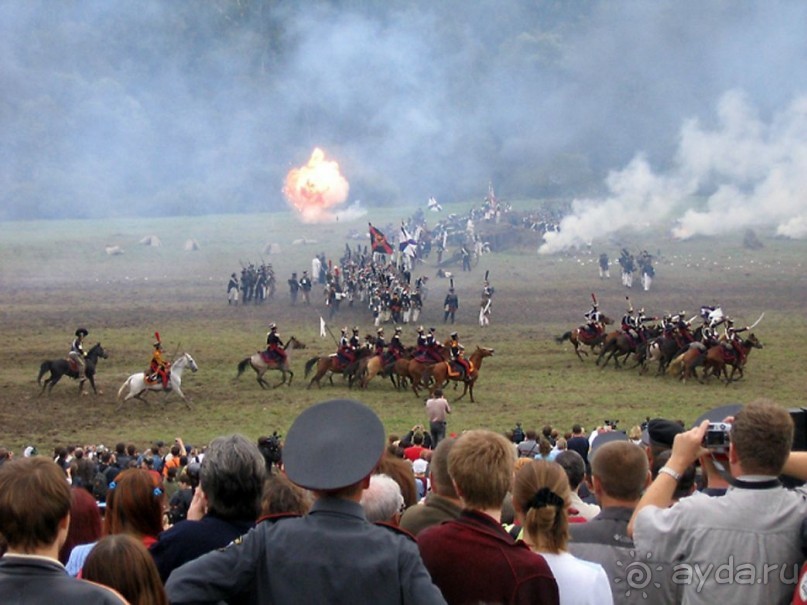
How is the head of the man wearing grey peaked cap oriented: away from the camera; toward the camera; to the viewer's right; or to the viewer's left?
away from the camera

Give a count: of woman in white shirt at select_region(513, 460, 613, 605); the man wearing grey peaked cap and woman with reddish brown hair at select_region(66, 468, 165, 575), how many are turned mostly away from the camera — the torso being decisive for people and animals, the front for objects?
3

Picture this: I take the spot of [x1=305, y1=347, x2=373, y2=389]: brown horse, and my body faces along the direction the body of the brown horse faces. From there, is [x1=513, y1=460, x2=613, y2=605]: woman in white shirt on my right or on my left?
on my right

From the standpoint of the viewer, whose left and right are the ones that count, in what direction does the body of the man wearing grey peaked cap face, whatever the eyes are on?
facing away from the viewer

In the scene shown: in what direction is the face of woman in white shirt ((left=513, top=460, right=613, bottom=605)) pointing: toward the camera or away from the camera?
away from the camera

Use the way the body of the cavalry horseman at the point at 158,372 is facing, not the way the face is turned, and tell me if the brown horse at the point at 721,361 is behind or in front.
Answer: in front

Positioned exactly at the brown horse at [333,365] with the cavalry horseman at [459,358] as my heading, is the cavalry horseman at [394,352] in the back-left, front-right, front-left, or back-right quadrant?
front-left

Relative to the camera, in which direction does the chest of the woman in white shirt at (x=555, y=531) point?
away from the camera

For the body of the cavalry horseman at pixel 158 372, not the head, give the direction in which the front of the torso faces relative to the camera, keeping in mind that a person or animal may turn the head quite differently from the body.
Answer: to the viewer's right

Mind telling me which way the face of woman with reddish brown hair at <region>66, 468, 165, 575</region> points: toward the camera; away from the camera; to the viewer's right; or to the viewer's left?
away from the camera

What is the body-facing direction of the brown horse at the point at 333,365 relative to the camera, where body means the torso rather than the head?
to the viewer's right

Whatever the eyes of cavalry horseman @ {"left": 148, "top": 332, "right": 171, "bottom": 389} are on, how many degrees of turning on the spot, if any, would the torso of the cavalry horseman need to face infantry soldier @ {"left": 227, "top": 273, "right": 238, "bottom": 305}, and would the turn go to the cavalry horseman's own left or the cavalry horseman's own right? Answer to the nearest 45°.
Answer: approximately 90° to the cavalry horseman's own left

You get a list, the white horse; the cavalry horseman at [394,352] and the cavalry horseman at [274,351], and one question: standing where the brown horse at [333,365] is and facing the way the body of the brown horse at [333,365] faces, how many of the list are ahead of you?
1

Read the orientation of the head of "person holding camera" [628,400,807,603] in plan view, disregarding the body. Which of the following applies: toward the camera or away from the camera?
away from the camera

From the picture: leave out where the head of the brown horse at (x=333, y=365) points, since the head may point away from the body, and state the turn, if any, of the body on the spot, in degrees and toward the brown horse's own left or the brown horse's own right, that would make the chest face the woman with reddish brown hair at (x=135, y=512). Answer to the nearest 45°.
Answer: approximately 90° to the brown horse's own right

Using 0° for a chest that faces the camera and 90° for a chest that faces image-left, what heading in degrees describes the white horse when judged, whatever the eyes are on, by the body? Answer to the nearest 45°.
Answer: approximately 270°

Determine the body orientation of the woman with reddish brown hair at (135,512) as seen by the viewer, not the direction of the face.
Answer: away from the camera

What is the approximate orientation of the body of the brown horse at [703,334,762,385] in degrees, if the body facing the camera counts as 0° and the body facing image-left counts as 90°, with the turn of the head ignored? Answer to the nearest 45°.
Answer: approximately 270°
